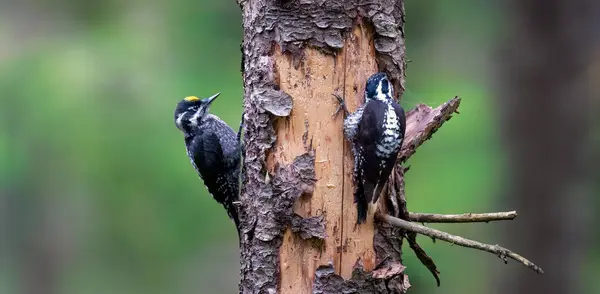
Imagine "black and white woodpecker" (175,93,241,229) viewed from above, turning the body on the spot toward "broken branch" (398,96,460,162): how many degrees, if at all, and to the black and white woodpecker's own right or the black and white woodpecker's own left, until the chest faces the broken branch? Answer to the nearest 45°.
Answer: approximately 45° to the black and white woodpecker's own right

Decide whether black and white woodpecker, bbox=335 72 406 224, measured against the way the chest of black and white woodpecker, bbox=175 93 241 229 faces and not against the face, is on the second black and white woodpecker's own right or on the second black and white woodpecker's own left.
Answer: on the second black and white woodpecker's own right

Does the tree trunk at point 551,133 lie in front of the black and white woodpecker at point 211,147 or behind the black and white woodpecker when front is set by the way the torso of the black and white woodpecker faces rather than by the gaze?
in front

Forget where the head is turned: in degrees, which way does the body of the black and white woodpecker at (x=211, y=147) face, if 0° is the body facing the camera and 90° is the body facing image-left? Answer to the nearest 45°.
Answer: approximately 270°
